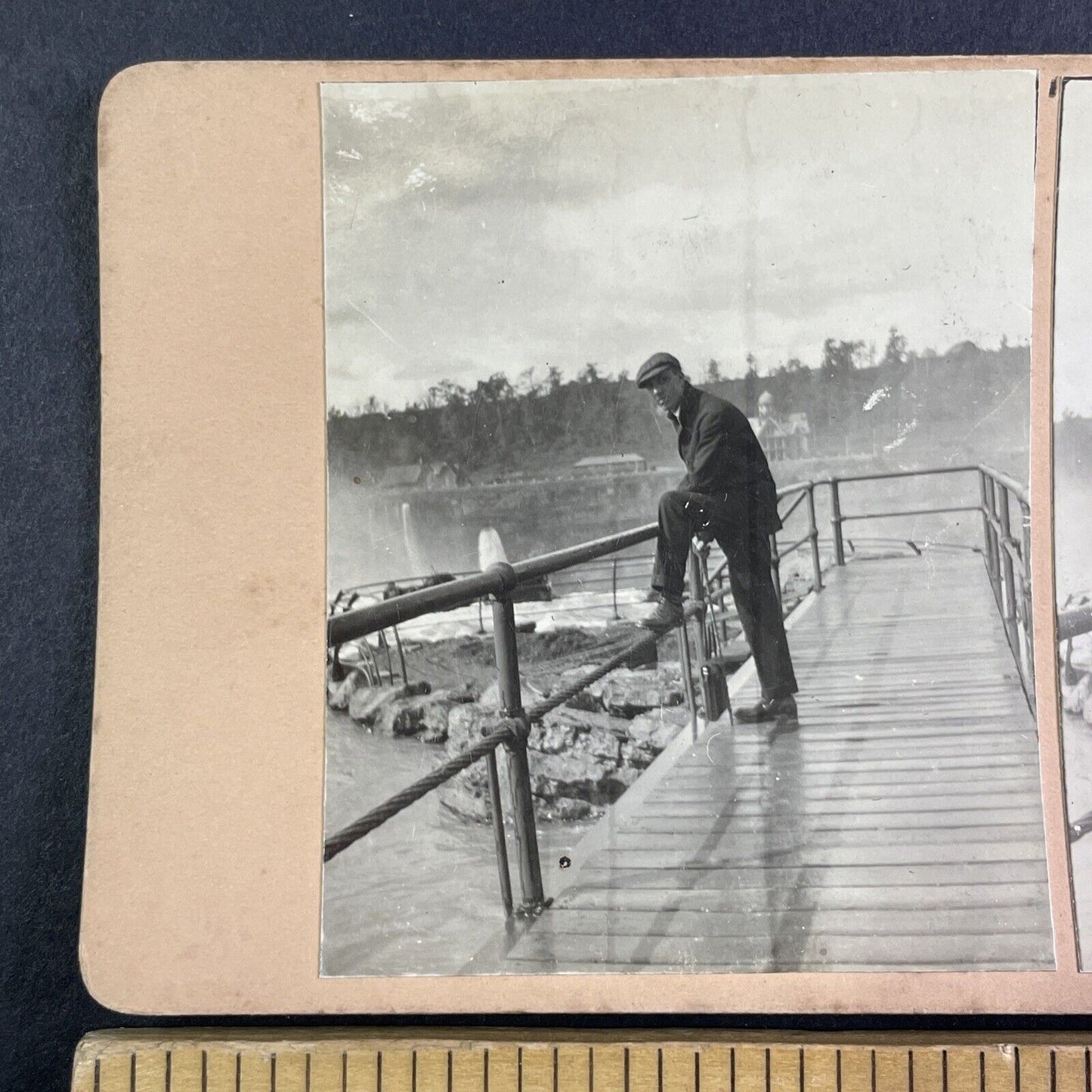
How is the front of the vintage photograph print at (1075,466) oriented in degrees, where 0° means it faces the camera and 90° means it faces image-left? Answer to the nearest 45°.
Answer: approximately 0°

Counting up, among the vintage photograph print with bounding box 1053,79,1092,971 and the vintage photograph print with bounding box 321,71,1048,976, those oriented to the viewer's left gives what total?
0

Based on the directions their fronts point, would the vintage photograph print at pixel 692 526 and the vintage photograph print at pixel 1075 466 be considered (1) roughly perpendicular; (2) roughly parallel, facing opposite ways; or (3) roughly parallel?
roughly parallel

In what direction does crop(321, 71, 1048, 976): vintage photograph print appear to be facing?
toward the camera
